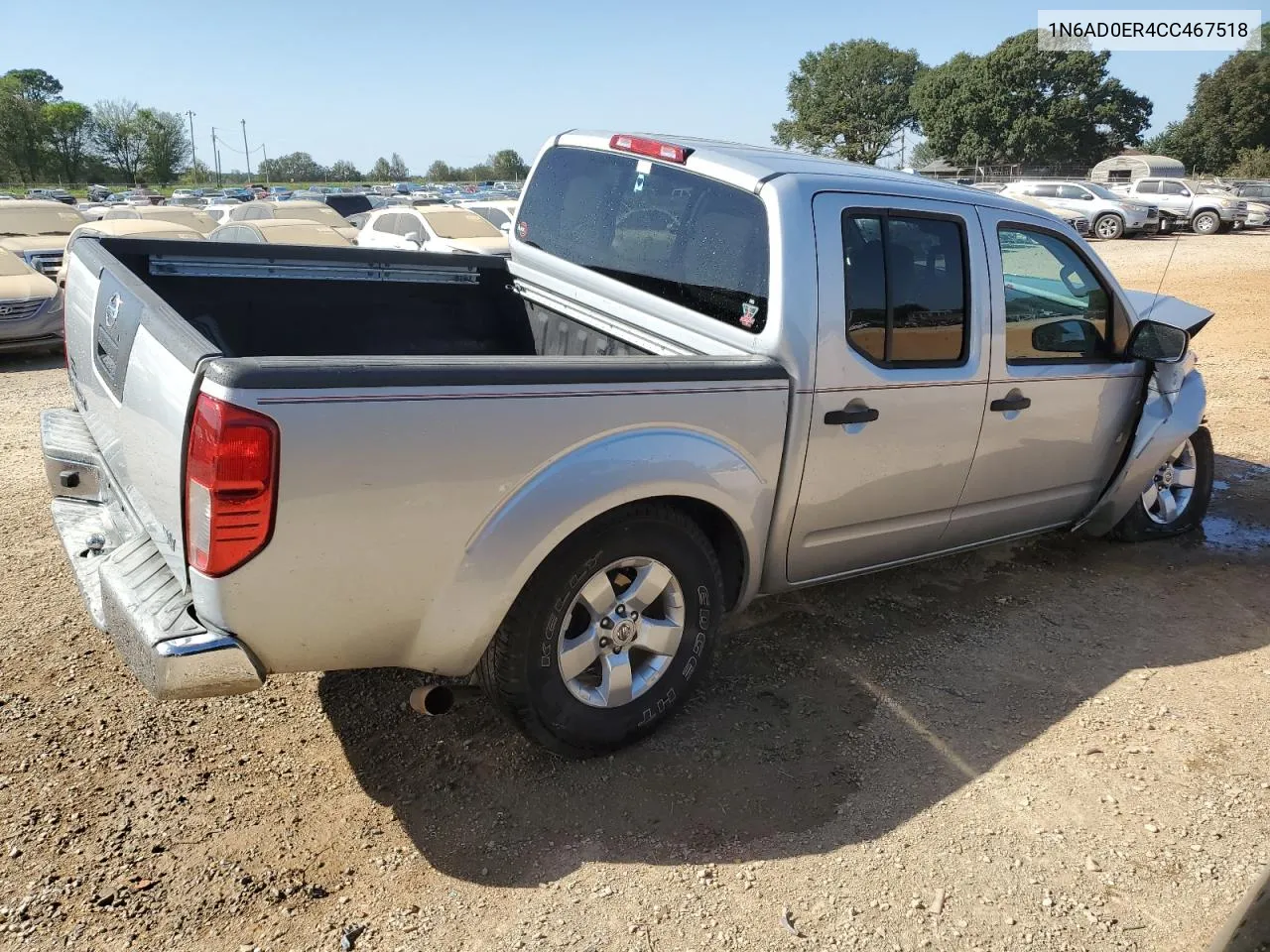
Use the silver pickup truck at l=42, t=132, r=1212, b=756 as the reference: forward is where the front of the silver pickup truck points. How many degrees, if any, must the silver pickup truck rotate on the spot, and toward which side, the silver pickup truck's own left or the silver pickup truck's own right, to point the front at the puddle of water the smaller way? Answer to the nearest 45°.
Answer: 0° — it already faces it

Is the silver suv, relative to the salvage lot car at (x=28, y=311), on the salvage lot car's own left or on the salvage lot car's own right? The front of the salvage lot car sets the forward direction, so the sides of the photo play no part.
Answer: on the salvage lot car's own left

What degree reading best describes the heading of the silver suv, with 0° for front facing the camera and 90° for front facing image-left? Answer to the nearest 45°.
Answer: approximately 315°

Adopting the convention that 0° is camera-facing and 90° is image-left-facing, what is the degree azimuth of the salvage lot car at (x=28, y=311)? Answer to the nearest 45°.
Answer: approximately 315°

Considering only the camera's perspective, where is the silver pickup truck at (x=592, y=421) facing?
facing away from the viewer and to the right of the viewer

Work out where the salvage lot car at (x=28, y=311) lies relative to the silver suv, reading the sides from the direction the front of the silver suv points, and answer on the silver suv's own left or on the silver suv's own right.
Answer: on the silver suv's own right

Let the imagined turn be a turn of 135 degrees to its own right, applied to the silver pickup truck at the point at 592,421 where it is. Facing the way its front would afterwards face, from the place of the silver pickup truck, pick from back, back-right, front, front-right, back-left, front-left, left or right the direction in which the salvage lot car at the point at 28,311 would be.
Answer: back-right

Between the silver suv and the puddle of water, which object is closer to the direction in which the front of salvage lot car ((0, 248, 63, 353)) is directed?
the puddle of water
